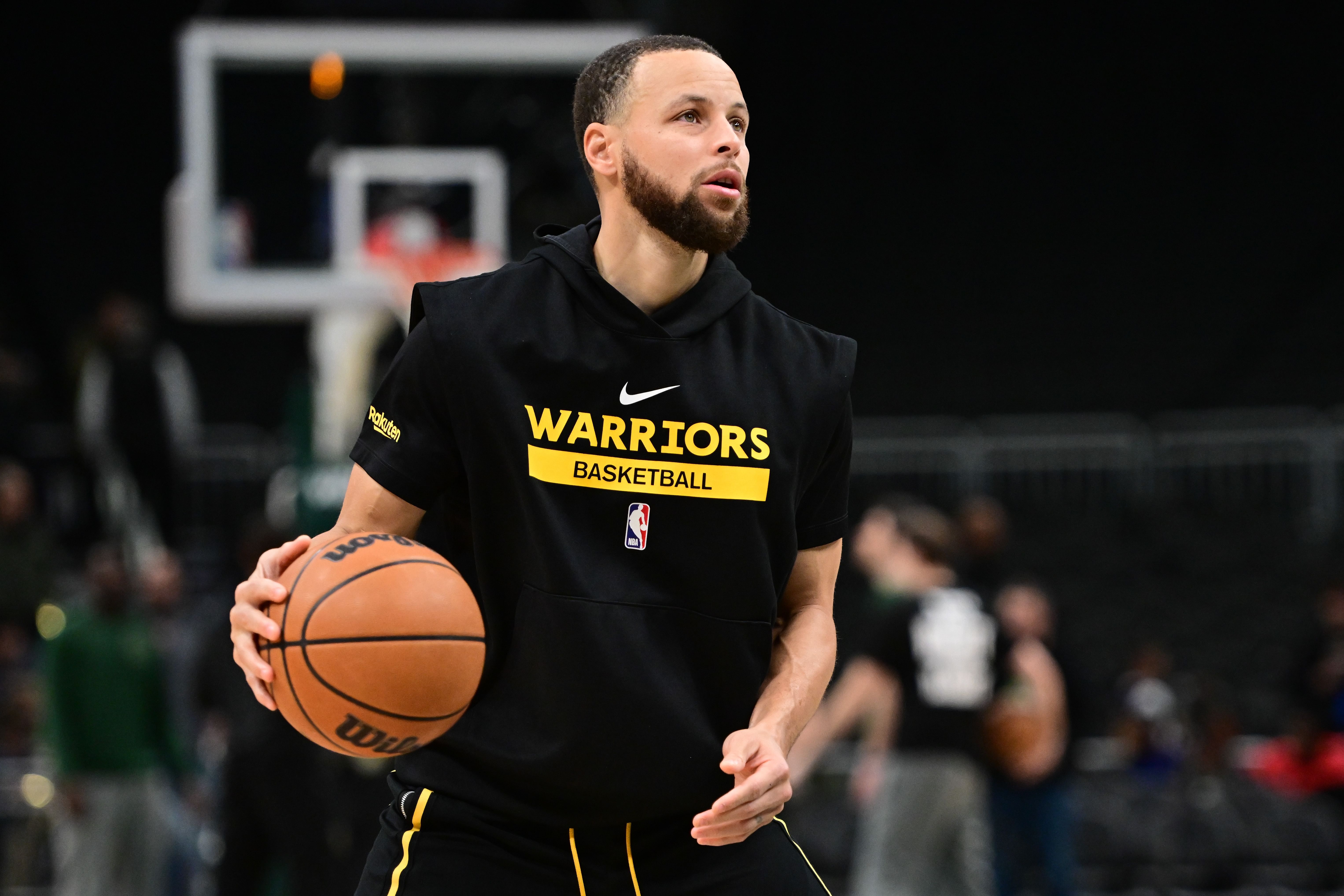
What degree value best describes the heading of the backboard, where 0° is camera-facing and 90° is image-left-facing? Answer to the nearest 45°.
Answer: approximately 0°

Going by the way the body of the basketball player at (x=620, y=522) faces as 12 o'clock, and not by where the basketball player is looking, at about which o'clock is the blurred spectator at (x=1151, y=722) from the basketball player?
The blurred spectator is roughly at 7 o'clock from the basketball player.

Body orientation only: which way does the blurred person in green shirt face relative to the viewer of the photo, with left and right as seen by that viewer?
facing the viewer

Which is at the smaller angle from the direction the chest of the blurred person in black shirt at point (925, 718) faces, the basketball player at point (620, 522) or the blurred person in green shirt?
the blurred person in green shirt

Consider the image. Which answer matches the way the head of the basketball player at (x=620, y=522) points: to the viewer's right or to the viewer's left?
to the viewer's right

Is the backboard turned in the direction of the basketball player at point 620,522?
yes

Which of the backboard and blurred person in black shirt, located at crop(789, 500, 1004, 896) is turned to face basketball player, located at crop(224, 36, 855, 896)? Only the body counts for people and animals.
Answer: the backboard

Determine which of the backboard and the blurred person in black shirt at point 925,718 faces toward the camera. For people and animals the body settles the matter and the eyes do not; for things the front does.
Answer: the backboard

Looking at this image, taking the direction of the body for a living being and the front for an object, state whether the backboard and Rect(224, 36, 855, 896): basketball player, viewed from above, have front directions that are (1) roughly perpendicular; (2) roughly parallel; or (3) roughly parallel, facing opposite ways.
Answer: roughly parallel

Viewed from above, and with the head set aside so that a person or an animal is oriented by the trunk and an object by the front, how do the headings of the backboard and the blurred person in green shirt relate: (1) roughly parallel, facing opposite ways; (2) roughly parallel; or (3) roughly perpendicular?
roughly parallel

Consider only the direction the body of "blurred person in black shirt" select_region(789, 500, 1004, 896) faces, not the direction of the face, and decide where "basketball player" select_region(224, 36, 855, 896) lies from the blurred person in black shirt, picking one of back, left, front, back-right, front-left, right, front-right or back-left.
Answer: back-left

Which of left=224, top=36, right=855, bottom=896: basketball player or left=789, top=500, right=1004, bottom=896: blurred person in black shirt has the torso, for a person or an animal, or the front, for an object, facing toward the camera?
the basketball player

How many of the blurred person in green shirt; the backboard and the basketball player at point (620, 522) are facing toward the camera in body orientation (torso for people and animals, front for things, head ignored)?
3

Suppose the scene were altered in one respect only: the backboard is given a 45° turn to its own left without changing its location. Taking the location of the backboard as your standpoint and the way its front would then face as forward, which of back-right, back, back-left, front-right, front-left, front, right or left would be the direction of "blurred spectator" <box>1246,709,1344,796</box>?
front-left

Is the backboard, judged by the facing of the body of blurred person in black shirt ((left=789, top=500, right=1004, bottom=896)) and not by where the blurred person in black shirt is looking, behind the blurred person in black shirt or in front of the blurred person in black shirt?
in front

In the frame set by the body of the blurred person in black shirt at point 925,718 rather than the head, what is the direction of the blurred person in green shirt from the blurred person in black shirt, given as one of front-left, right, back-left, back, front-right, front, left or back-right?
front-left

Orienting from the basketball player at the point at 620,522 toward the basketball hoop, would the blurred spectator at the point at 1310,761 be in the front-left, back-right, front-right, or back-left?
front-right

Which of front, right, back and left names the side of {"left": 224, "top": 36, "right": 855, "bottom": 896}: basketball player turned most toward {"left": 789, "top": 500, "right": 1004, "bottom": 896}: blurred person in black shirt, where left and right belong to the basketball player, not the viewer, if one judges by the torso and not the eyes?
back

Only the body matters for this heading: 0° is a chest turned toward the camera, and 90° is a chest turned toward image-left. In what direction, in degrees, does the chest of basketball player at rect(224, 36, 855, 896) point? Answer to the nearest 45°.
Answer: approximately 0°
